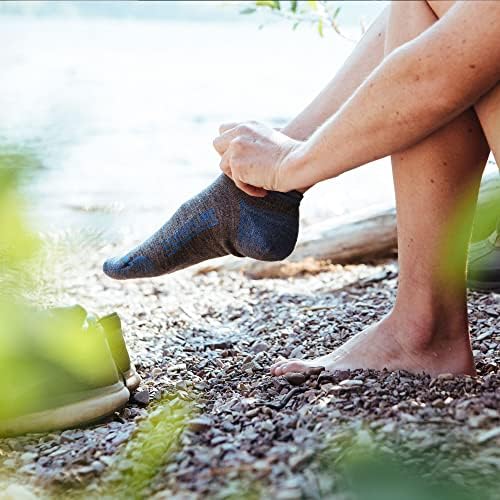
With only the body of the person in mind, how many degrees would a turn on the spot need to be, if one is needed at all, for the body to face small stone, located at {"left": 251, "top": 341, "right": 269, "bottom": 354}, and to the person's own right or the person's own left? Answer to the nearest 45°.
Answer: approximately 45° to the person's own right

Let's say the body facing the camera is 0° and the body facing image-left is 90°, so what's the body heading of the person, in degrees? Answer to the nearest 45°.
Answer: approximately 90°

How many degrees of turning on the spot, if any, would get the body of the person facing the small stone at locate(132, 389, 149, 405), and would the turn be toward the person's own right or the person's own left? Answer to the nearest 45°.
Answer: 0° — they already face it
